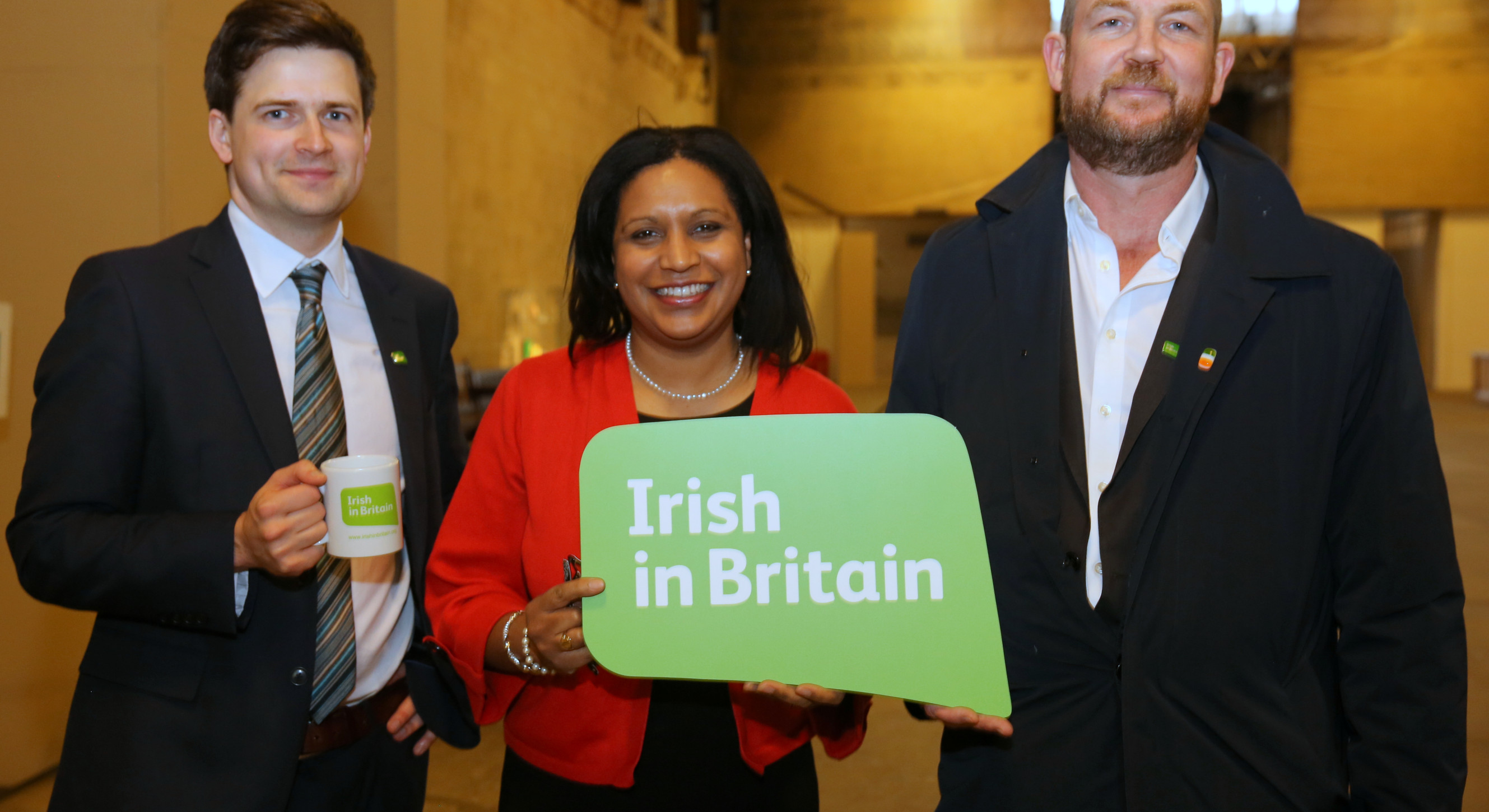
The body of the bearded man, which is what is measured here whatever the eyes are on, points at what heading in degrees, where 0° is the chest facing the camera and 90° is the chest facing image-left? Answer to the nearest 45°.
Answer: approximately 0°

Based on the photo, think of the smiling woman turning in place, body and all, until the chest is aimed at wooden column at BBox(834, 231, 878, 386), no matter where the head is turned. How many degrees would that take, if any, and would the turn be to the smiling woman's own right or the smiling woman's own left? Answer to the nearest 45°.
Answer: approximately 180°

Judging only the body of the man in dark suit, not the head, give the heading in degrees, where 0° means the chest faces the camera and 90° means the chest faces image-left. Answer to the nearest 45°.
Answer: approximately 315°

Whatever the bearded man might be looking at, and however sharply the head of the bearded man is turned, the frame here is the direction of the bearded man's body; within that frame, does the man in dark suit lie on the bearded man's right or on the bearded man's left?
on the bearded man's right

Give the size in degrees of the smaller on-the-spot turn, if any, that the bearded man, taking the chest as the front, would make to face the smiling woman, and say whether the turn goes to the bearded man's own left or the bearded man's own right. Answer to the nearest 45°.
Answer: approximately 90° to the bearded man's own right

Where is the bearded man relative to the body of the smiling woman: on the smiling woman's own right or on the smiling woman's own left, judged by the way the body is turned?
on the smiling woman's own left

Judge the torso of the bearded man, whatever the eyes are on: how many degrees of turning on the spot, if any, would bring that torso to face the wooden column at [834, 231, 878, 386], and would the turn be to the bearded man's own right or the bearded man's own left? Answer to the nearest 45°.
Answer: approximately 180°

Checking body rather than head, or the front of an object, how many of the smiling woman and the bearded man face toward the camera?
2

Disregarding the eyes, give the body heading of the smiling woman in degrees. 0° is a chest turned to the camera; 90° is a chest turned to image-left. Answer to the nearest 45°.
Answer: approximately 0°
